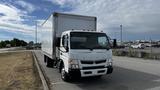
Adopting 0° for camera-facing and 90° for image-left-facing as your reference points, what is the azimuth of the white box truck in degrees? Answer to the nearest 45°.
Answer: approximately 315°
